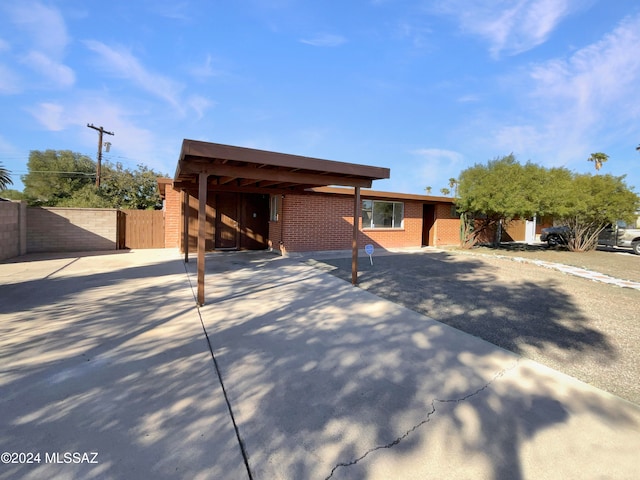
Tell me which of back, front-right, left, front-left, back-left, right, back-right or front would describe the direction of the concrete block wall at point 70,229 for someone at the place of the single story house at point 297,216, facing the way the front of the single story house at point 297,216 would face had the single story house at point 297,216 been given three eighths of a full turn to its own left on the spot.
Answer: left

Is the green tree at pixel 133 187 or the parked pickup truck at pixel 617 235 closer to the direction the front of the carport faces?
the parked pickup truck

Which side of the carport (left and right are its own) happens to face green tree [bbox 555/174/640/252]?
left

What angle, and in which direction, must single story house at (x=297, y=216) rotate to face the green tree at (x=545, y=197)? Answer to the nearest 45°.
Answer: approximately 45° to its left

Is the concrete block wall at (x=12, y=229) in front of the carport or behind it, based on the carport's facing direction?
behind

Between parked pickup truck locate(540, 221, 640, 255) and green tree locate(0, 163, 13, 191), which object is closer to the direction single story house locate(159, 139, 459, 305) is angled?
the parked pickup truck

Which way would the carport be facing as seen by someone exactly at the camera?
facing the viewer and to the right of the viewer

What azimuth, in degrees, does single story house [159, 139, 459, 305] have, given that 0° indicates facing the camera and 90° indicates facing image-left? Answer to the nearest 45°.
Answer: approximately 315°

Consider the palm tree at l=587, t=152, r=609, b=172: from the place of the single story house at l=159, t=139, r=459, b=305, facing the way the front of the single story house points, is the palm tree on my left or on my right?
on my left
